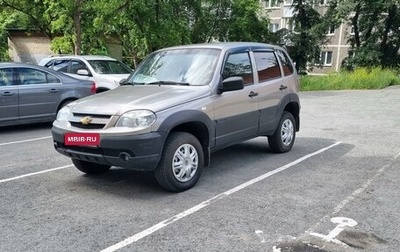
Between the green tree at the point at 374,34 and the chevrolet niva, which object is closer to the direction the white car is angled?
the chevrolet niva

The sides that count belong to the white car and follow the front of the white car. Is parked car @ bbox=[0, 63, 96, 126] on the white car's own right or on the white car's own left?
on the white car's own right

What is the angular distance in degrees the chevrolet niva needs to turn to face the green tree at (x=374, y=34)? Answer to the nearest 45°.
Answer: approximately 180°

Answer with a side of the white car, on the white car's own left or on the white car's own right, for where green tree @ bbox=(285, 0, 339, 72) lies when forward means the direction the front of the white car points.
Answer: on the white car's own left

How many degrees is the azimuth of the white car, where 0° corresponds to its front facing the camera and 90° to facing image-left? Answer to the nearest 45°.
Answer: approximately 315°

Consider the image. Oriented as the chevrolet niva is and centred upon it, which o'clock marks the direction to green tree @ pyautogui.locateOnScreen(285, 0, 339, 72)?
The green tree is roughly at 5 o'clock from the chevrolet niva.

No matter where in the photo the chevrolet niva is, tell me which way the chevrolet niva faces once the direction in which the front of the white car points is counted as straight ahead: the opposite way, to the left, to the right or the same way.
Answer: to the right

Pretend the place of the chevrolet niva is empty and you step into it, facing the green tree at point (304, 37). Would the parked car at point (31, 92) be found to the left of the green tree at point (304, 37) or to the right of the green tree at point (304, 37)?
left

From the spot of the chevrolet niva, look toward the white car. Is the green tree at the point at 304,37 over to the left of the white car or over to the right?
right

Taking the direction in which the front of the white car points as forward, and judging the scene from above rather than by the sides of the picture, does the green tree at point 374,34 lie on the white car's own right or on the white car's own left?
on the white car's own left
